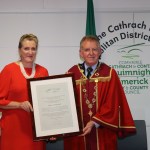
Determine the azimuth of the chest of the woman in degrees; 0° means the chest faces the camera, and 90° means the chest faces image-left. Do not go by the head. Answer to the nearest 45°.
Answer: approximately 315°

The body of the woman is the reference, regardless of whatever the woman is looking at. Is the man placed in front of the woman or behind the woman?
in front
